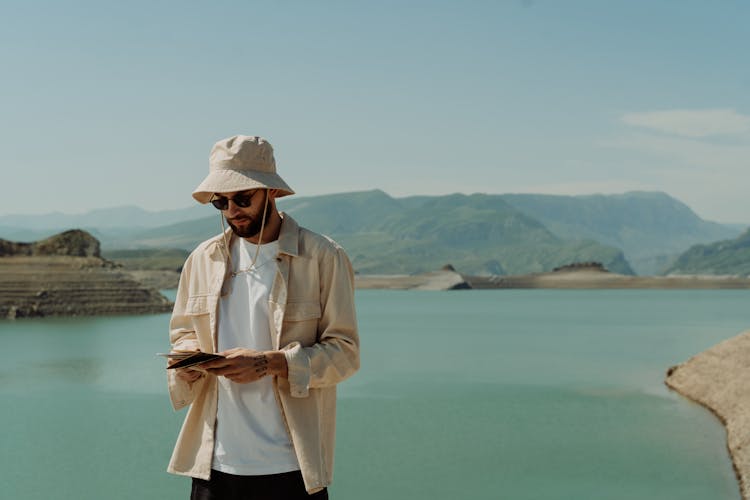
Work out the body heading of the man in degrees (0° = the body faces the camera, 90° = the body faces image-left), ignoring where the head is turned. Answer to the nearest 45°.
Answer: approximately 45°
